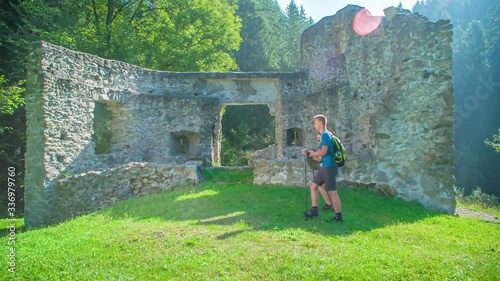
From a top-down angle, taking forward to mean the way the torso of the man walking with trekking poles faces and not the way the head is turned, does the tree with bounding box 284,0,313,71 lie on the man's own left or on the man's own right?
on the man's own right

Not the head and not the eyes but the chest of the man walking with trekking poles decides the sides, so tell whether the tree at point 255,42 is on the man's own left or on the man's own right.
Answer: on the man's own right

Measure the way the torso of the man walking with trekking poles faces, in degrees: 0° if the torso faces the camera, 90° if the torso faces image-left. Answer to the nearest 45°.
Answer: approximately 90°
